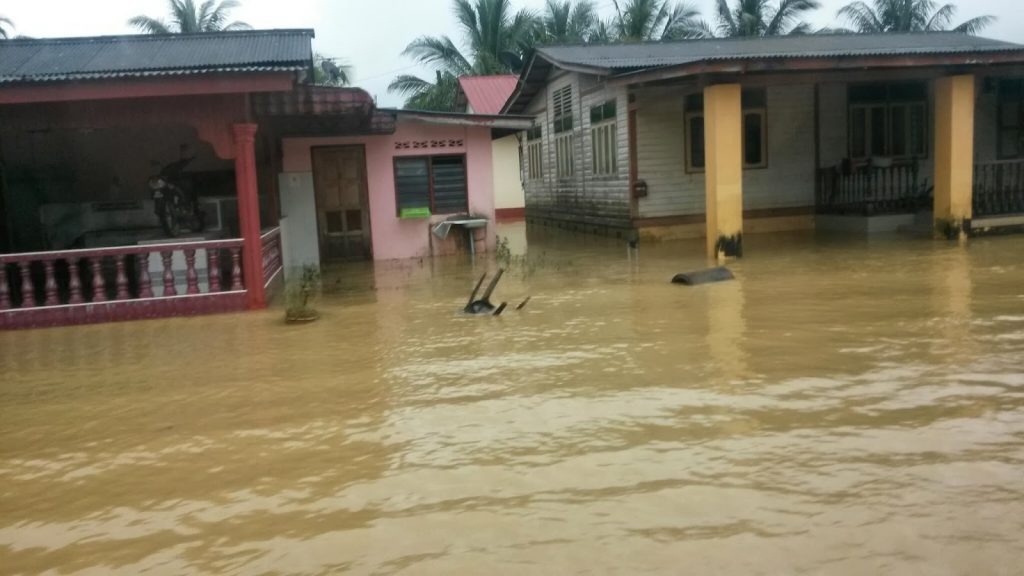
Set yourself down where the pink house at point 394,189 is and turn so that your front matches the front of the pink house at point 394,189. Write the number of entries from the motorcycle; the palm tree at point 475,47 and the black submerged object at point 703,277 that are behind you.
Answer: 1

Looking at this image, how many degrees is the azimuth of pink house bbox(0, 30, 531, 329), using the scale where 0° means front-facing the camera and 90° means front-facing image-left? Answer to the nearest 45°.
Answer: approximately 0°

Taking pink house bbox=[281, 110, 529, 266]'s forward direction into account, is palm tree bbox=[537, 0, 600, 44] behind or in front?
behind

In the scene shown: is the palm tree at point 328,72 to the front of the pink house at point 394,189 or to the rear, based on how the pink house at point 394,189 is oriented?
to the rear

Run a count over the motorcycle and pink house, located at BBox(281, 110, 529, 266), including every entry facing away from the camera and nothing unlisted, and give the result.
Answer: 0

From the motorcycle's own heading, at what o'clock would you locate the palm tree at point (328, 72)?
The palm tree is roughly at 5 o'clock from the motorcycle.

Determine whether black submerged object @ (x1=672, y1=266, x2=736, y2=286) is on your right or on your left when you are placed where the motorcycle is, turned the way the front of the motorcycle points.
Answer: on your left

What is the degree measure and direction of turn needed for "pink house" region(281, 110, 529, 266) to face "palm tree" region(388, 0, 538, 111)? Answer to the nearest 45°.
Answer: approximately 180°

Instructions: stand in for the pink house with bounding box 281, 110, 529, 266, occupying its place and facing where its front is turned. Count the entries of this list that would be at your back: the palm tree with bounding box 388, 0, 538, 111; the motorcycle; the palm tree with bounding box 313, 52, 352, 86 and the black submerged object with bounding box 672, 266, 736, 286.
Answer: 2

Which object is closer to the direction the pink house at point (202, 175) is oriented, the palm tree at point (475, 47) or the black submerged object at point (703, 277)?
the black submerged object

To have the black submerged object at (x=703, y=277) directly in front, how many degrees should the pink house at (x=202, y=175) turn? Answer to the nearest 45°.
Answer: approximately 45° to its left

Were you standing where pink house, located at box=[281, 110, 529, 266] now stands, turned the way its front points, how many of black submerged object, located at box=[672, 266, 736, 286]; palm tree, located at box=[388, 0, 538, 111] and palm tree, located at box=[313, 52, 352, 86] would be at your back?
2

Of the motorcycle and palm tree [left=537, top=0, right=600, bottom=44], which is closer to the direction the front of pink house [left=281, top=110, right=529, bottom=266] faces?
the motorcycle

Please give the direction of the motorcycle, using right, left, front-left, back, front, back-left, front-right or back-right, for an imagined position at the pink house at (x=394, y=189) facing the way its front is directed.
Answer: front-right
